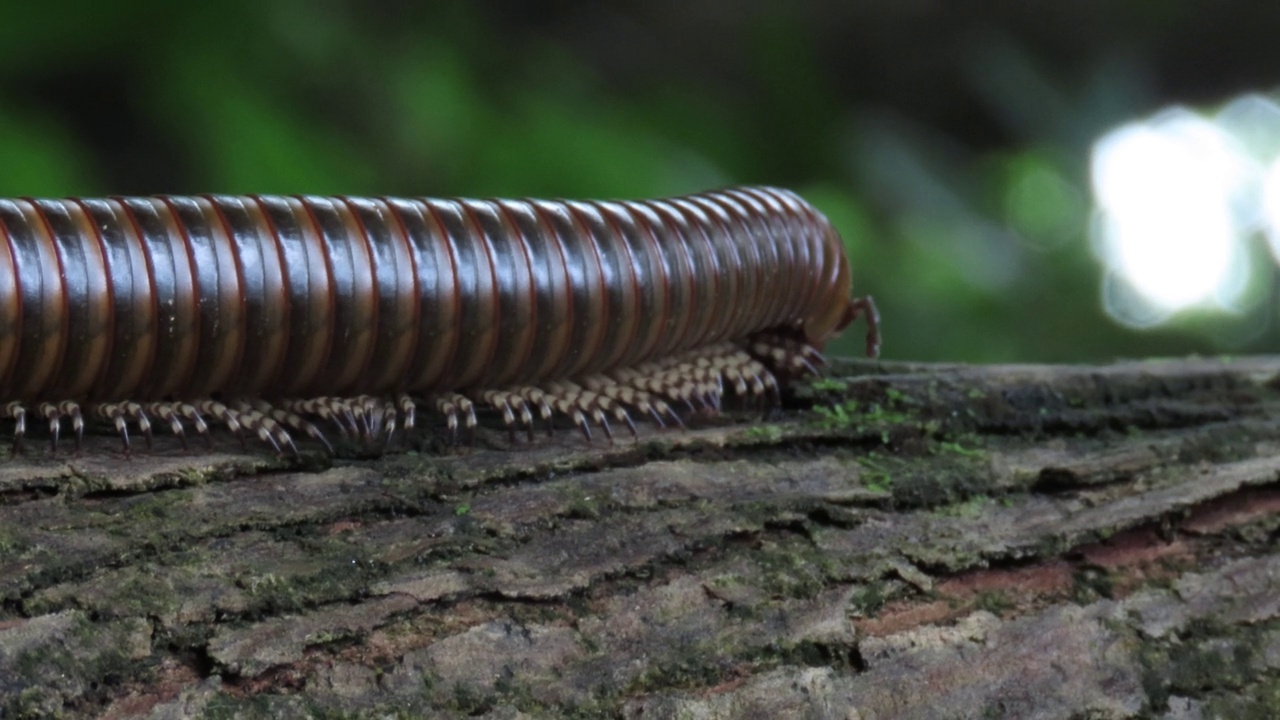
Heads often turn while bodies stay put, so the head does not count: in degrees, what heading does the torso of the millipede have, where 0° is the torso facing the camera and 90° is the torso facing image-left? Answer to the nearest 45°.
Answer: approximately 270°

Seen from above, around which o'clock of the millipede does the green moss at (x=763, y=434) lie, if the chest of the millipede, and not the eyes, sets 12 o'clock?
The green moss is roughly at 12 o'clock from the millipede.

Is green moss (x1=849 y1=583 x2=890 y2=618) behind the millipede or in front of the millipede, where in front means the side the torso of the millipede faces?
in front

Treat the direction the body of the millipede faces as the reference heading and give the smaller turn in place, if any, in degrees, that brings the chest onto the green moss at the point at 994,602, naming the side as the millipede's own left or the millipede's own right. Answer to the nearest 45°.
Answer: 0° — it already faces it

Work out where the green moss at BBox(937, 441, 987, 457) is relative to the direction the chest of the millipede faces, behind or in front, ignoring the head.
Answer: in front

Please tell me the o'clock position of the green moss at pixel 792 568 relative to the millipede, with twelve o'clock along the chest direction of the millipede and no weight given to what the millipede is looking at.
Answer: The green moss is roughly at 1 o'clock from the millipede.
